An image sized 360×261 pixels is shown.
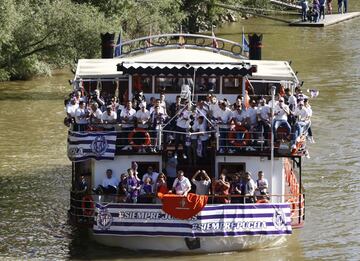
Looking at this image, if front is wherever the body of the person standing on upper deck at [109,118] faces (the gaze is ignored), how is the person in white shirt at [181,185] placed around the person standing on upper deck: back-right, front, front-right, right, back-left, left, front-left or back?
front-left

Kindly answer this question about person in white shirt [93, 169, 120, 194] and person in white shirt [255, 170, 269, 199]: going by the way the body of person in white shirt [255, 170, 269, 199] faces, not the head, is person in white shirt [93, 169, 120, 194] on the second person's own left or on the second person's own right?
on the second person's own right

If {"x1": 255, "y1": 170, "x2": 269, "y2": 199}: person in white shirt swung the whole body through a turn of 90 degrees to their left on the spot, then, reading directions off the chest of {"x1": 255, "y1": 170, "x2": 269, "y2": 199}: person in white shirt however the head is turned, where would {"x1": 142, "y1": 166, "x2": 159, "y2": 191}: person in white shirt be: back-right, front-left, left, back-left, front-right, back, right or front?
back

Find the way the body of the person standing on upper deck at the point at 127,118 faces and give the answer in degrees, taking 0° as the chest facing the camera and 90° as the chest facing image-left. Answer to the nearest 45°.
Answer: approximately 0°

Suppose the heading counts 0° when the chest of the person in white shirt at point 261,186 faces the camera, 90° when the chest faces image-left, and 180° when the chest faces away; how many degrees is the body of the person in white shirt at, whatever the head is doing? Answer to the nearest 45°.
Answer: approximately 0°

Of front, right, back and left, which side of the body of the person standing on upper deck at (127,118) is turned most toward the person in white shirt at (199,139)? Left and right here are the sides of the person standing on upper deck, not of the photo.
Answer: left

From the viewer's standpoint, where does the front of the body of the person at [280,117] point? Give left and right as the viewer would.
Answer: facing the viewer

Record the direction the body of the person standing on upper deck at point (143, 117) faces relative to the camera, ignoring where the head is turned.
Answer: toward the camera

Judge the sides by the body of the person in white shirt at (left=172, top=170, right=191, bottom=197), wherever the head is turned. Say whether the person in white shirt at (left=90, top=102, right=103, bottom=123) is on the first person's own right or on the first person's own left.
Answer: on the first person's own right
